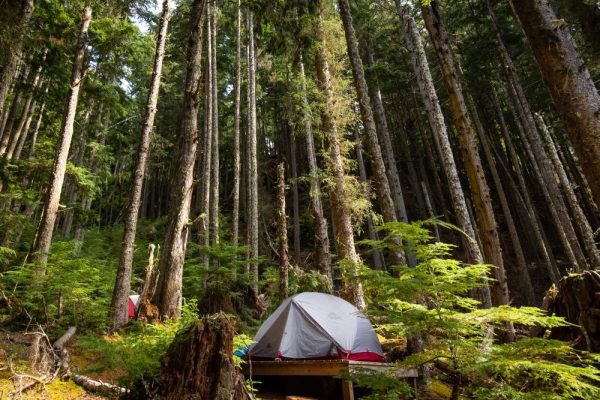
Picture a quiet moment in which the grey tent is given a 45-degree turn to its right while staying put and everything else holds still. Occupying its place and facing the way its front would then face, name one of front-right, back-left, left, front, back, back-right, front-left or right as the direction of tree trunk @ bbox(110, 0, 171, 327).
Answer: front

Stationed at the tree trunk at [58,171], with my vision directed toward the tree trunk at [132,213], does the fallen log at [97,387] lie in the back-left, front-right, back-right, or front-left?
front-right

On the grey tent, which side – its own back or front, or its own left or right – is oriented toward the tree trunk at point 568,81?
left

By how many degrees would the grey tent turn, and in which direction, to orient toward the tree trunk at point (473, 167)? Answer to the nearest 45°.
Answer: approximately 90° to its left

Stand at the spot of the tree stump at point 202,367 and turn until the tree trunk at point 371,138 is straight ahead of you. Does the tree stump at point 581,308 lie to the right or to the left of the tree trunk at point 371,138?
right

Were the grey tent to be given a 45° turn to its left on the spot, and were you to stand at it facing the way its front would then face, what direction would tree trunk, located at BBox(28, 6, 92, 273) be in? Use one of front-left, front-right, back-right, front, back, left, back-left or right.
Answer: right

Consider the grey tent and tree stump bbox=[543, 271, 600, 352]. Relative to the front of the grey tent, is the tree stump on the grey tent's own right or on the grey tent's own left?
on the grey tent's own left

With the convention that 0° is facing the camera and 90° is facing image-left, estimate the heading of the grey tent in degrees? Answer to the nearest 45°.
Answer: approximately 45°
